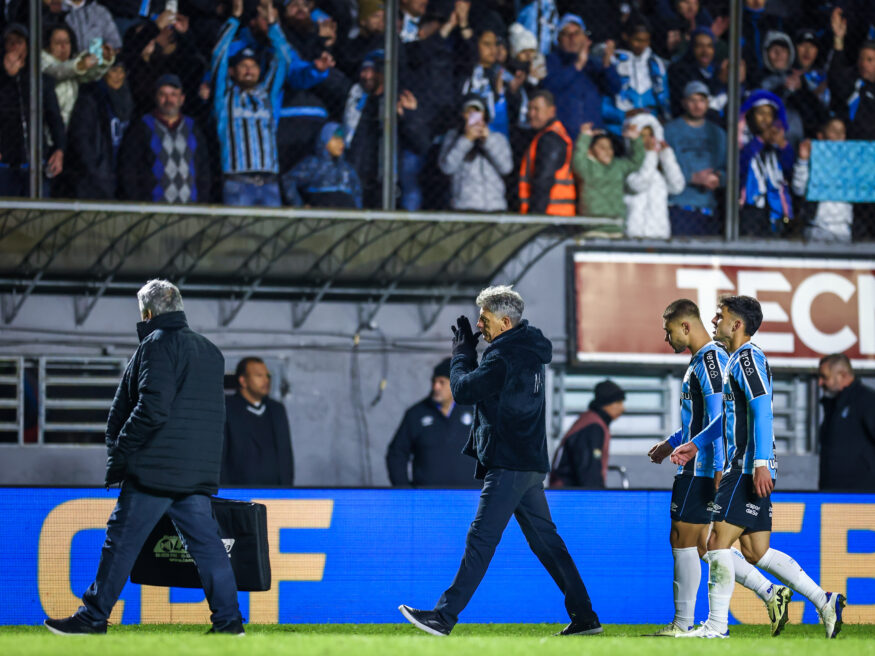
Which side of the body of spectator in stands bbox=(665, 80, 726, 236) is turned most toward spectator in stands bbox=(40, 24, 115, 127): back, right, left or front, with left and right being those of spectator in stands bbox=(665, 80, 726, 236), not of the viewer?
right

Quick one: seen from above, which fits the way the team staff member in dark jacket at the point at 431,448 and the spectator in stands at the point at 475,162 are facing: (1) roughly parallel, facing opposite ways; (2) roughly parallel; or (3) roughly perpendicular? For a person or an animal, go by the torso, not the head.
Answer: roughly parallel

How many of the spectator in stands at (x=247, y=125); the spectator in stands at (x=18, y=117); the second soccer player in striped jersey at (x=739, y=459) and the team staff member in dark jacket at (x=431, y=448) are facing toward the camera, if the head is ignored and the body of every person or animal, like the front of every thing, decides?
3

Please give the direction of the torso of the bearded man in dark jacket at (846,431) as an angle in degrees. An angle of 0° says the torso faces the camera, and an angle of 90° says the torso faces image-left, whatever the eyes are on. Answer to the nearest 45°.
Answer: approximately 45°

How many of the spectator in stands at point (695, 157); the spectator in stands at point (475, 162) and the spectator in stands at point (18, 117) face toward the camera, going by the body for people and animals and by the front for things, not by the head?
3

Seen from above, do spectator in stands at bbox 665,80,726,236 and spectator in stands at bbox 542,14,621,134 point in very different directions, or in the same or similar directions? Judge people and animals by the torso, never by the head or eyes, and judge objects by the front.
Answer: same or similar directions

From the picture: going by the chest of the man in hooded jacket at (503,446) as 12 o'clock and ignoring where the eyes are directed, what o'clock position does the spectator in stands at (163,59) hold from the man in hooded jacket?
The spectator in stands is roughly at 2 o'clock from the man in hooded jacket.

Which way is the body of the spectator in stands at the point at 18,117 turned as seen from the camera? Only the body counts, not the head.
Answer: toward the camera

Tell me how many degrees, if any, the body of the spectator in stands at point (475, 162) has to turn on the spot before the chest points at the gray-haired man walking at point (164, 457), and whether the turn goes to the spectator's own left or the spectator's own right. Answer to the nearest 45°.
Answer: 0° — they already face them

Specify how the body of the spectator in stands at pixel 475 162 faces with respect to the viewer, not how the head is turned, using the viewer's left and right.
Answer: facing the viewer

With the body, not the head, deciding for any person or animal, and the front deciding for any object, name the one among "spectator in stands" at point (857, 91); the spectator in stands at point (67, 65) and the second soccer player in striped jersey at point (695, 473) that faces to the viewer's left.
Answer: the second soccer player in striped jersey

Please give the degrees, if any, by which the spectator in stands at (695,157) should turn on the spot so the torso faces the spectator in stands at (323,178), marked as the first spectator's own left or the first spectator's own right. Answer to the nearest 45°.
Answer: approximately 45° to the first spectator's own right

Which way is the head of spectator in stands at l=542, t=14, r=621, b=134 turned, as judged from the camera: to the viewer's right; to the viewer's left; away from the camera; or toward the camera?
toward the camera

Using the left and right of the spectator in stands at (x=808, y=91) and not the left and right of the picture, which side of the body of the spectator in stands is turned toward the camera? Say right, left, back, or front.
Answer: front

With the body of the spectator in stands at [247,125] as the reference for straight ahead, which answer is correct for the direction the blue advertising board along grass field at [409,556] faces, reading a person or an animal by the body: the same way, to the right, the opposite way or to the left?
the same way

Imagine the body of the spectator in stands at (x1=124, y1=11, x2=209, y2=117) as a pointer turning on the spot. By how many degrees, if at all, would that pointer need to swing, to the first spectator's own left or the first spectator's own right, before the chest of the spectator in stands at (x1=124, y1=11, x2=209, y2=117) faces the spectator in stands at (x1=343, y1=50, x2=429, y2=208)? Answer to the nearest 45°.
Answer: approximately 90° to the first spectator's own left
